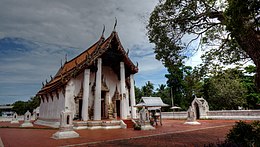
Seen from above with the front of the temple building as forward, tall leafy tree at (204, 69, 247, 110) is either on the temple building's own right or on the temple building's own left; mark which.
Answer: on the temple building's own left

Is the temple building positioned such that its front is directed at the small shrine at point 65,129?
no

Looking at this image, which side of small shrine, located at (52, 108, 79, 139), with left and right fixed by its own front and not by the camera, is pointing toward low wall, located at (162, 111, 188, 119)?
left

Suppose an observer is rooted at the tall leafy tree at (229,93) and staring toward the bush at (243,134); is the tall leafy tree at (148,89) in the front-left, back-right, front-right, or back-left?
back-right

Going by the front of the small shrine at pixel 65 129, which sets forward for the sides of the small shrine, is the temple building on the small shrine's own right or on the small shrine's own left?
on the small shrine's own left

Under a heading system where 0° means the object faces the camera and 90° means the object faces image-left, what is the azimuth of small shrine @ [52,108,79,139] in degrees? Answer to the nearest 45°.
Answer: approximately 315°

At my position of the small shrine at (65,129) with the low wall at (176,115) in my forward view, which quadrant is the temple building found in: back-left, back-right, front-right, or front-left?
front-left

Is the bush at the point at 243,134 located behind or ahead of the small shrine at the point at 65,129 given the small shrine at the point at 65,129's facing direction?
ahead

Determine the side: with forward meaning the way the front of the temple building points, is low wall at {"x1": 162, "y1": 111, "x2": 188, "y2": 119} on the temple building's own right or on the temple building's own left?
on the temple building's own left

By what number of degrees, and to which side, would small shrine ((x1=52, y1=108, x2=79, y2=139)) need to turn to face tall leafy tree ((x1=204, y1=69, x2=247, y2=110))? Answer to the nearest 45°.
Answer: approximately 90° to its left

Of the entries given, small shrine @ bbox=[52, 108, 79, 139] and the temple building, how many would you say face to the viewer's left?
0

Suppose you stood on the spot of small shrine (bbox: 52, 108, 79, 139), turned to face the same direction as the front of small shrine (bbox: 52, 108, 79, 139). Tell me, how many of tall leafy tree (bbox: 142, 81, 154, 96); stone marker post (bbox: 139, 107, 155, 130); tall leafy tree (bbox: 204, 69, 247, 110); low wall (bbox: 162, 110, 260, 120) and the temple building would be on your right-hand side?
0

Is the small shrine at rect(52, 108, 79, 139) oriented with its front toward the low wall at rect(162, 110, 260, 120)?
no

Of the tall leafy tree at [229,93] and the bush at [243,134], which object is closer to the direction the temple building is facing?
the bush

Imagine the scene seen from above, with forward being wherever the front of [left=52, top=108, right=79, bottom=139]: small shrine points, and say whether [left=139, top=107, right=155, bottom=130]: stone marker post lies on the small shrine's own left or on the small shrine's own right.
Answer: on the small shrine's own left

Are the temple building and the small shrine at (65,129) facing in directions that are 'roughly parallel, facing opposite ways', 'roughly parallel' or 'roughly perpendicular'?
roughly parallel

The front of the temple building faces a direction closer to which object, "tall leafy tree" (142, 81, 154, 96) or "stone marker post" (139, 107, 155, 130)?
the stone marker post
